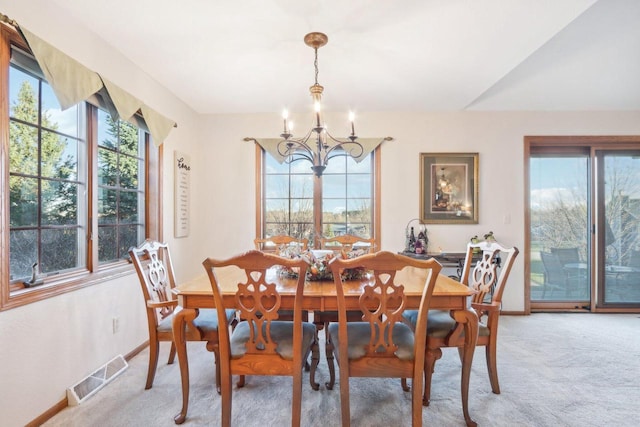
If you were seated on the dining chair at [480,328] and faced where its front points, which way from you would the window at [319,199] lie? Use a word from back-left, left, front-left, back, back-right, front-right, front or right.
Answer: right

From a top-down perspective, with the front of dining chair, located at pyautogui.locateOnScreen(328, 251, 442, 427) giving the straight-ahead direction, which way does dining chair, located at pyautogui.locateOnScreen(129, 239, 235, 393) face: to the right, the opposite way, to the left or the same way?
to the right

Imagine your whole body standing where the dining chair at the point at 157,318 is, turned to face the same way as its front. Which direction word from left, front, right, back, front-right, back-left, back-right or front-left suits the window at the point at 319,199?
left

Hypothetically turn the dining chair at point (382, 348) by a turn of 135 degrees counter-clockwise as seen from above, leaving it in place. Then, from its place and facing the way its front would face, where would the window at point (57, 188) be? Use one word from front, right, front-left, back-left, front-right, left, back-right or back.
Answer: front-right

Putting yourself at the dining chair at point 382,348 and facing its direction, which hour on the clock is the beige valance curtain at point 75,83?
The beige valance curtain is roughly at 9 o'clock from the dining chair.

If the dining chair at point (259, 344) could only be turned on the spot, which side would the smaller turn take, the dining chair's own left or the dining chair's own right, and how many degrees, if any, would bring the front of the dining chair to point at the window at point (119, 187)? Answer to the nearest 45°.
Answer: approximately 45° to the dining chair's own left

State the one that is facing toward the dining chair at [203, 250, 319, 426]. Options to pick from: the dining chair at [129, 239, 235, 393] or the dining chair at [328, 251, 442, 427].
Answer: the dining chair at [129, 239, 235, 393]

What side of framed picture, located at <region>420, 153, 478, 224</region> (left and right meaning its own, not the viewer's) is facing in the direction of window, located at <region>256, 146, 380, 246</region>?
right

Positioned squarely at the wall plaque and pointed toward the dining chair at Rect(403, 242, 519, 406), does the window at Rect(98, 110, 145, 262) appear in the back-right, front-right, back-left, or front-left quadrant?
front-right

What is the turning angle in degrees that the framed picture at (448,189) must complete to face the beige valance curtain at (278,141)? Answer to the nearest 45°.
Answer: approximately 45° to its right

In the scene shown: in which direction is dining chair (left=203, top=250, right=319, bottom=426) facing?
away from the camera

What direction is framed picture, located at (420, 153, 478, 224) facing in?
toward the camera

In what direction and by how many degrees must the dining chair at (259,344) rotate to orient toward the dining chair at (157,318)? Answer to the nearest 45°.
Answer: approximately 45° to its left

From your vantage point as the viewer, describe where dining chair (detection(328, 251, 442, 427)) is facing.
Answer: facing away from the viewer

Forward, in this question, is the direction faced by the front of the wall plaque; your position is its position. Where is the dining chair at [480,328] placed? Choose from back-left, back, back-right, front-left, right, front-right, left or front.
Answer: front

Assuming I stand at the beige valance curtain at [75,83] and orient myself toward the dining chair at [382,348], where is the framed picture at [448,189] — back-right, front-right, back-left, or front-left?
front-left

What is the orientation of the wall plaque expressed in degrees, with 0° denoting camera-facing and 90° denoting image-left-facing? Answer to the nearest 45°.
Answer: approximately 315°

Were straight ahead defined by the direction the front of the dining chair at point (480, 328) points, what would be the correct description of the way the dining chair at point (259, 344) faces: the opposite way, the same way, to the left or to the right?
to the right

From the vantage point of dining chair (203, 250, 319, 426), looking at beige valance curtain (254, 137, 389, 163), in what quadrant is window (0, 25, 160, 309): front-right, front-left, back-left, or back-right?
front-left
